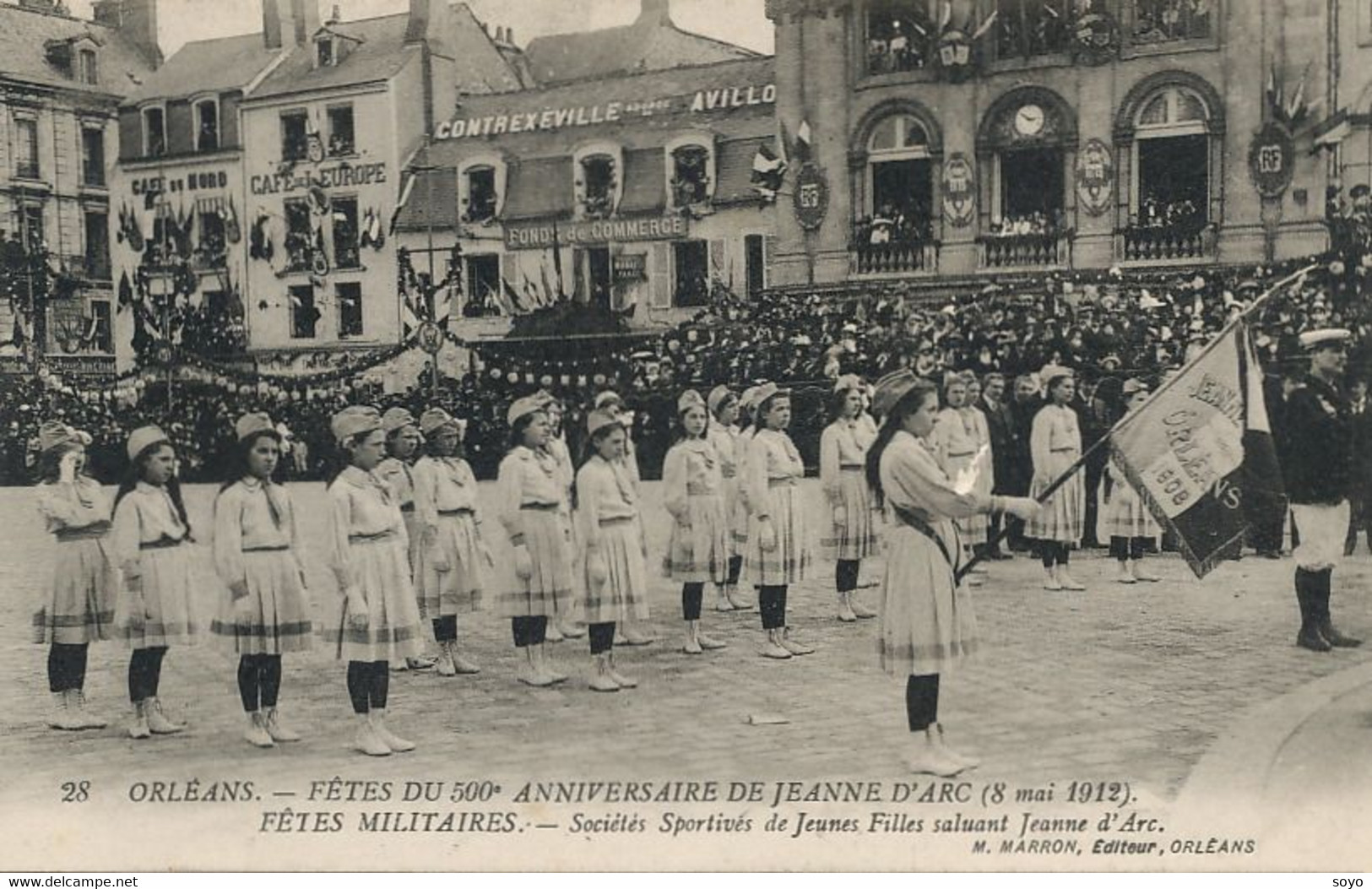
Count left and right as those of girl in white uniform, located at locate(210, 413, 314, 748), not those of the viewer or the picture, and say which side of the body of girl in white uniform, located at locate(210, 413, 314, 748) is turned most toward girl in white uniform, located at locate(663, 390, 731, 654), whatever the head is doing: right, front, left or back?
left

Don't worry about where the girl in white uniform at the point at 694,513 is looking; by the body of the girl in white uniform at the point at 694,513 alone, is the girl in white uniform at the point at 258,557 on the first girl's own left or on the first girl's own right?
on the first girl's own right

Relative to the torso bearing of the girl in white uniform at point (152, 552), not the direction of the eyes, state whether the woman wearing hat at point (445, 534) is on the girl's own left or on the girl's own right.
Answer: on the girl's own left

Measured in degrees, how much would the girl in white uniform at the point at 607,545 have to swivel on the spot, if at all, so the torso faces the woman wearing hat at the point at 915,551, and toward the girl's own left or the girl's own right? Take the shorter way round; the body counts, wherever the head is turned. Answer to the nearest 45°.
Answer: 0° — they already face them

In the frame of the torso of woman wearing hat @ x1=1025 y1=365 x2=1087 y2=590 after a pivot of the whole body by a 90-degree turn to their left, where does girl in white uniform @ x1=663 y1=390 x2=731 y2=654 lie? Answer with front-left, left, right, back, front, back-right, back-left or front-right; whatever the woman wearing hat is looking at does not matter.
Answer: back

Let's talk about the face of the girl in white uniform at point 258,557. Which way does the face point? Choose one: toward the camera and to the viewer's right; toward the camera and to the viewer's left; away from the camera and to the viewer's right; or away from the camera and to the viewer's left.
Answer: toward the camera and to the viewer's right

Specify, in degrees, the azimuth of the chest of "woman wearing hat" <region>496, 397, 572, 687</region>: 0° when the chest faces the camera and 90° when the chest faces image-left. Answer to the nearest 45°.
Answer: approximately 315°

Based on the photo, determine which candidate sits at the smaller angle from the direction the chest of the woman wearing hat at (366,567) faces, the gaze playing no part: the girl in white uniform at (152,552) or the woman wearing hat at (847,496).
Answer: the woman wearing hat

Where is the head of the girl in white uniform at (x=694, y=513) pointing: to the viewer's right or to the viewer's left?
to the viewer's right

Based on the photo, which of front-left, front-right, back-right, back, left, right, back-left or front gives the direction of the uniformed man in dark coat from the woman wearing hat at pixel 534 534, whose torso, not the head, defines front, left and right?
front-left

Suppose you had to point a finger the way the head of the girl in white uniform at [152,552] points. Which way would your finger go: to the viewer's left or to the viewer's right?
to the viewer's right

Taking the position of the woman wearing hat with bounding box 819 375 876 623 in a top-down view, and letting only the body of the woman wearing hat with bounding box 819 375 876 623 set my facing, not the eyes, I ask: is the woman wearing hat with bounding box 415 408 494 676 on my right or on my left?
on my right
